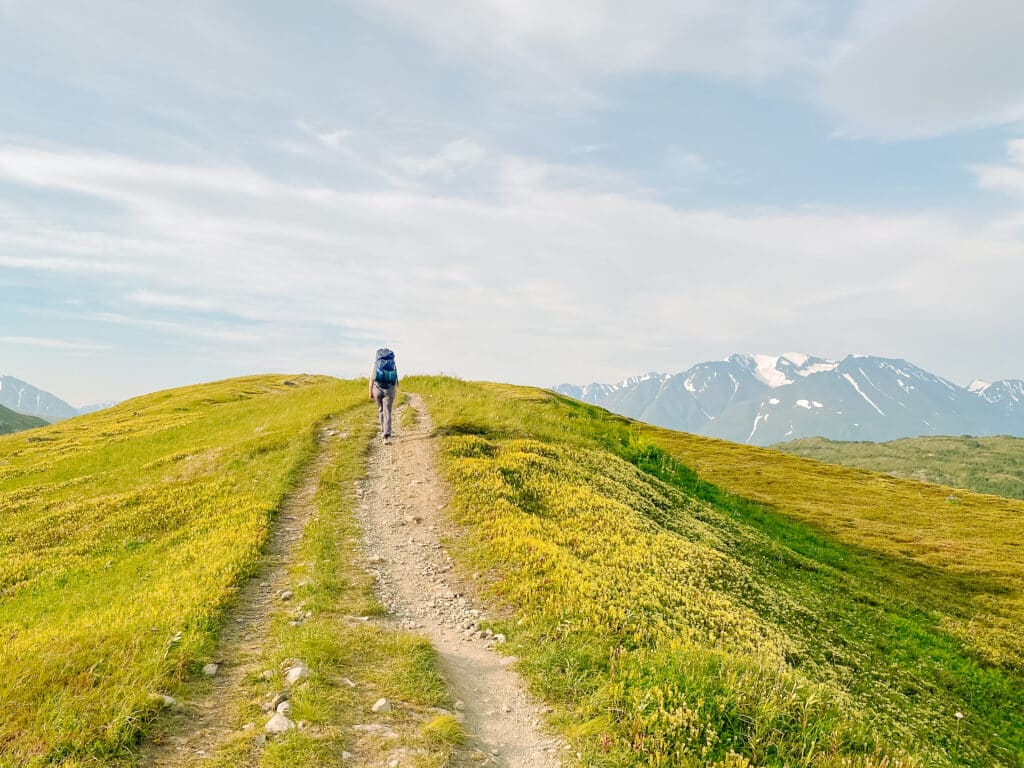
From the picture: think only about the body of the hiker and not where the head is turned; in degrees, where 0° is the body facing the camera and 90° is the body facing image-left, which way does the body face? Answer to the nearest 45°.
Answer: approximately 180°

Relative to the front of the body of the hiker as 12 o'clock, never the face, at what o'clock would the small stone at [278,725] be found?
The small stone is roughly at 6 o'clock from the hiker.
